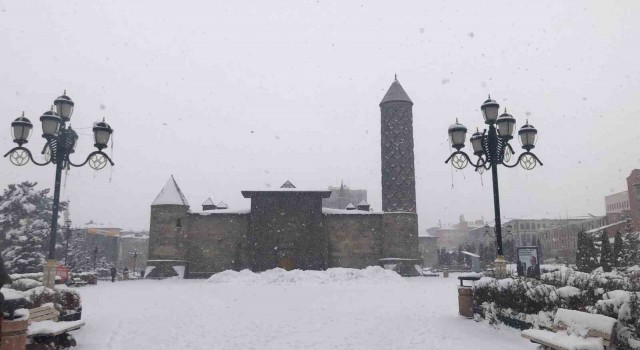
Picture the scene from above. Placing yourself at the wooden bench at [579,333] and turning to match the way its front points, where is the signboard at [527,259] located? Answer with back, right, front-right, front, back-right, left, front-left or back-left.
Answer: back-right

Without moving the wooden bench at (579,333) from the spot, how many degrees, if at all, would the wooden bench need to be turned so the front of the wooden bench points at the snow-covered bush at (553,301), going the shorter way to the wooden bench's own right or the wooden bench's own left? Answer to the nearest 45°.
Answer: approximately 135° to the wooden bench's own right

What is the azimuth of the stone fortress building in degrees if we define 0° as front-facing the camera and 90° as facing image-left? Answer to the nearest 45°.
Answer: approximately 0°

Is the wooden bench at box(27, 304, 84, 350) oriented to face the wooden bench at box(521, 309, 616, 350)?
yes

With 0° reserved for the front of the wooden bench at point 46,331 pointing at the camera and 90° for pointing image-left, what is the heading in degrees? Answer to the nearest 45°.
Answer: approximately 315°

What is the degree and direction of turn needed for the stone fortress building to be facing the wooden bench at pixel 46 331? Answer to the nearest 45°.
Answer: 0° — it already faces it

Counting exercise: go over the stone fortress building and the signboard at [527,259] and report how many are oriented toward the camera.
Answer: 2

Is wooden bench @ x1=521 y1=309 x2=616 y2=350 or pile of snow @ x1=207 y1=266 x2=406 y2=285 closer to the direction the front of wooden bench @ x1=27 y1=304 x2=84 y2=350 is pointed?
the wooden bench
